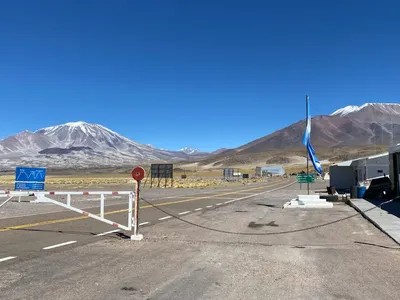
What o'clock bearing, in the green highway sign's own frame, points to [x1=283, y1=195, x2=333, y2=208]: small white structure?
The small white structure is roughly at 12 o'clock from the green highway sign.

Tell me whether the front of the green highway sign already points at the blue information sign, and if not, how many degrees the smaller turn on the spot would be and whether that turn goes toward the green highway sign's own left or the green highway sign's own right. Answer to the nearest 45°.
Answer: approximately 45° to the green highway sign's own right

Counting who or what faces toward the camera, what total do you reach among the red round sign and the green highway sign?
2

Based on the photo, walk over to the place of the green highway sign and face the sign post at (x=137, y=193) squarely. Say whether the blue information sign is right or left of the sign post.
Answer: right

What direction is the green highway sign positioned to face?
toward the camera

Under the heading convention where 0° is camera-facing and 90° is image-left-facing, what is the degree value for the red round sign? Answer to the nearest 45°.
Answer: approximately 0°

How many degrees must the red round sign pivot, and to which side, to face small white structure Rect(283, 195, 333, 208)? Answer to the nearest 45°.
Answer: approximately 135° to its left

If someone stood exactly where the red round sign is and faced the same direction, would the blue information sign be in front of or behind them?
behind

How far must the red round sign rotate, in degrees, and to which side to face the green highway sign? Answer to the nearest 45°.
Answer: approximately 135° to its left

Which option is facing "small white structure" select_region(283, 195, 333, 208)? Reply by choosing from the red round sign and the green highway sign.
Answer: the green highway sign

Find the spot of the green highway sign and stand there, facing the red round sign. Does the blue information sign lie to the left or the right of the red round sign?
right
